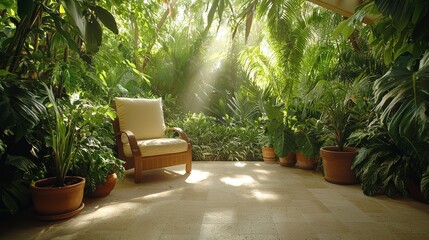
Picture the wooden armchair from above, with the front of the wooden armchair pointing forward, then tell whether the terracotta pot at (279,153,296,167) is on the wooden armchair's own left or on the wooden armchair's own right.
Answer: on the wooden armchair's own left

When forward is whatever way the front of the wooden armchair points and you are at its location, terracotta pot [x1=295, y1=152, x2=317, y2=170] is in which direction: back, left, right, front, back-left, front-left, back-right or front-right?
front-left

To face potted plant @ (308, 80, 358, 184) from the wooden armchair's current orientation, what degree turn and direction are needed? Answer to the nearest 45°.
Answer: approximately 45° to its left

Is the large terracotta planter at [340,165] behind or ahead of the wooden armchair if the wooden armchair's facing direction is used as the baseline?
ahead

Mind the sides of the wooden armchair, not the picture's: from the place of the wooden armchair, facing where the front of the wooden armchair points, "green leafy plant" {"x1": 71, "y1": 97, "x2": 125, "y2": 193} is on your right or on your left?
on your right

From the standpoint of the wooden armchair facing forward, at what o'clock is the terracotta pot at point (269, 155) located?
The terracotta pot is roughly at 10 o'clock from the wooden armchair.

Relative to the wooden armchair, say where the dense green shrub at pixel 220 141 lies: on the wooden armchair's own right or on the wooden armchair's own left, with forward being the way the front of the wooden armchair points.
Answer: on the wooden armchair's own left

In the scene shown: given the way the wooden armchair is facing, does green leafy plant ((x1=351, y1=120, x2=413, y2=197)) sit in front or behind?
in front

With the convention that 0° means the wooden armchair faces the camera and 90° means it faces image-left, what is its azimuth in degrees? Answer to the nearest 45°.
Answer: approximately 315°

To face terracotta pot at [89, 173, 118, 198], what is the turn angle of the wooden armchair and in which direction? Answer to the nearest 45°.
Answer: approximately 90° to its right

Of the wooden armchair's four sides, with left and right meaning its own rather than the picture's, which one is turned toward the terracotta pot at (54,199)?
right
